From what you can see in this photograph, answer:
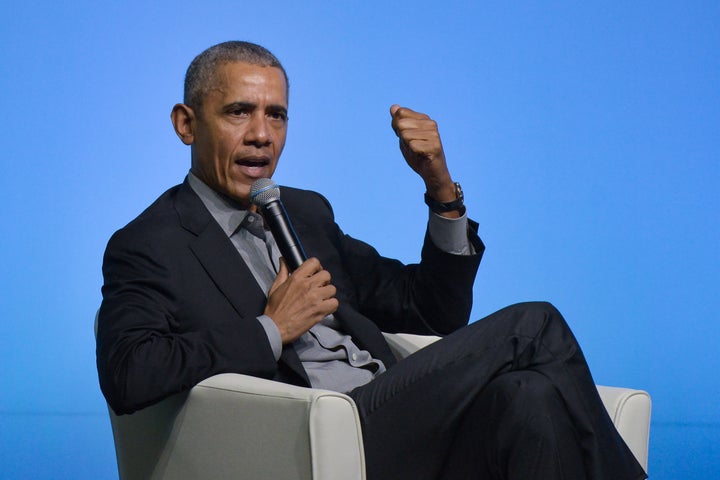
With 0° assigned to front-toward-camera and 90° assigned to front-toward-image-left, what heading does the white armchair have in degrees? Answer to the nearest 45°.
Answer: approximately 315°
